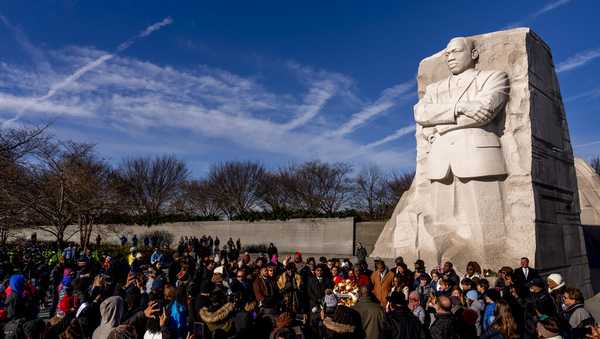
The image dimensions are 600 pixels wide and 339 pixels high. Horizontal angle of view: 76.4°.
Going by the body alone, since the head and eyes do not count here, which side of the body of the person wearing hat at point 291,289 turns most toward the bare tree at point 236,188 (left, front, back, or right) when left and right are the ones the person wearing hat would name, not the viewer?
back

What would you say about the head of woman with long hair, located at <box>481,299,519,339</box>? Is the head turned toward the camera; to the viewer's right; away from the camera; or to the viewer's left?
away from the camera

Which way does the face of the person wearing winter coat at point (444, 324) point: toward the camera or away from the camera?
away from the camera

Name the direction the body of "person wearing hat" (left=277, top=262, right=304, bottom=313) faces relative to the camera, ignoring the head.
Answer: toward the camera

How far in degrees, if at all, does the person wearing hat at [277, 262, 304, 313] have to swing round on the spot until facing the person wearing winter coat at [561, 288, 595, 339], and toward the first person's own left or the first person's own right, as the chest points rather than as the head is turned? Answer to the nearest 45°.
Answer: approximately 45° to the first person's own left

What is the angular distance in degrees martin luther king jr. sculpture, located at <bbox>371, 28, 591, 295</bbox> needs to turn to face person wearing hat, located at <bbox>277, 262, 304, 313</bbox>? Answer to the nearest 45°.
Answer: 0° — it already faces them

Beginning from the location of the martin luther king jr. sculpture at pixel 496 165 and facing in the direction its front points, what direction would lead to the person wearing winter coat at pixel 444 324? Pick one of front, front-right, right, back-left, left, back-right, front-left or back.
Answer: front-left

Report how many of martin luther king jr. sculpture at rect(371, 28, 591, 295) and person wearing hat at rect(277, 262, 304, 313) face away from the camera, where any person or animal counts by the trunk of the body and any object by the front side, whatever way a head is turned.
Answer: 0

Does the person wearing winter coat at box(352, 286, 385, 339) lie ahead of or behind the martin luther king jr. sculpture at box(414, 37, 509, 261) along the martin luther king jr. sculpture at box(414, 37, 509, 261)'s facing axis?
ahead

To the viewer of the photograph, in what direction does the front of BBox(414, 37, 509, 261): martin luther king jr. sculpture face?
facing the viewer and to the left of the viewer

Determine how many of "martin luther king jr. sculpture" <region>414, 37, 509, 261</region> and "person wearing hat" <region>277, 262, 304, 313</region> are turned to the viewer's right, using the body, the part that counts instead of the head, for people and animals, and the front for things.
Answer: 0

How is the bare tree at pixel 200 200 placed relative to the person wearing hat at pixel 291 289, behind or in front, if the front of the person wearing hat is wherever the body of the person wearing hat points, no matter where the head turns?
behind

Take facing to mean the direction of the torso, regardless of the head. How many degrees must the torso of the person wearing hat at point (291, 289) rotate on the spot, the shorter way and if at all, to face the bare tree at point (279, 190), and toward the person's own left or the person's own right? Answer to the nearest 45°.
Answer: approximately 180°

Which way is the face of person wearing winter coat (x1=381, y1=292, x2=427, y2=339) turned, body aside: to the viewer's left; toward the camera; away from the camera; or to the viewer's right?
away from the camera

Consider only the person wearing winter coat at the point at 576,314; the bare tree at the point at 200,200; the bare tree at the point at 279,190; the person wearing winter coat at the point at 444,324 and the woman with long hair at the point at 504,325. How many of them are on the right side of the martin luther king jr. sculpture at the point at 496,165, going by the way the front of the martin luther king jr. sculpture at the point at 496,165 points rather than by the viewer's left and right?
2
